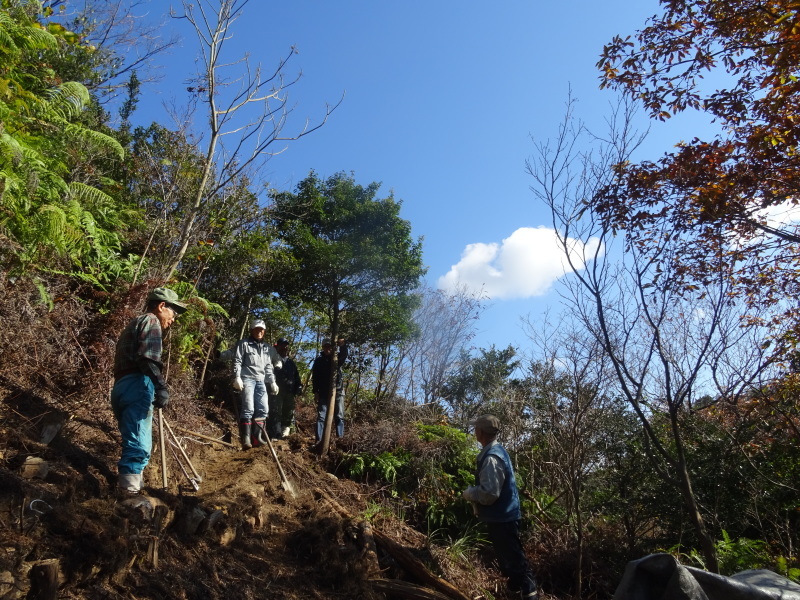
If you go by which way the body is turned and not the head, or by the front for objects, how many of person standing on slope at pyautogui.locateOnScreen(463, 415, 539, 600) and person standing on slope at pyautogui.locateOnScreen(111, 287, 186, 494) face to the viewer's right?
1

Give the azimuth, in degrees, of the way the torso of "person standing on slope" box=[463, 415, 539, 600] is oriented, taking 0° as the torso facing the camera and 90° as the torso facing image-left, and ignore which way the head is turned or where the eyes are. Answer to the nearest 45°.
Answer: approximately 90°

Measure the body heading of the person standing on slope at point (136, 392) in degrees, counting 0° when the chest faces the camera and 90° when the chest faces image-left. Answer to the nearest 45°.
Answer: approximately 270°

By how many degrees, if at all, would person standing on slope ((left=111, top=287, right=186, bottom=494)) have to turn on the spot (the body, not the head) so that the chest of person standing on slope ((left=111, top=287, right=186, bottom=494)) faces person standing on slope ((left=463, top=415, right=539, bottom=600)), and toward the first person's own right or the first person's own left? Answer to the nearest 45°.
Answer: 0° — they already face them

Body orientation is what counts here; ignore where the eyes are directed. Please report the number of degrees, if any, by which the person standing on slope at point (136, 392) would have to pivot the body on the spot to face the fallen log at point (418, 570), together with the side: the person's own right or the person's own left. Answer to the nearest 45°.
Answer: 0° — they already face it

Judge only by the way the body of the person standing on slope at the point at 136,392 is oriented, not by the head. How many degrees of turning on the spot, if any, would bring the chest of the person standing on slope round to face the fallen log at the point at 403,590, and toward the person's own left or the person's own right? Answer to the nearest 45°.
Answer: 0° — they already face it

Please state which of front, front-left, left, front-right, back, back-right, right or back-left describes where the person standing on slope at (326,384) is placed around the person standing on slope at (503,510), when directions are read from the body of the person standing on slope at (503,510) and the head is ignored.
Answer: front-right

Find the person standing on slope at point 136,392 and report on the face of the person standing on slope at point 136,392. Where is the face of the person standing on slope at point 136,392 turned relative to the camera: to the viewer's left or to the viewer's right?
to the viewer's right

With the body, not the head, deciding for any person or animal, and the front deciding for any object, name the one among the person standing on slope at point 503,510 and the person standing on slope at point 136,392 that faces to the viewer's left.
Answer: the person standing on slope at point 503,510

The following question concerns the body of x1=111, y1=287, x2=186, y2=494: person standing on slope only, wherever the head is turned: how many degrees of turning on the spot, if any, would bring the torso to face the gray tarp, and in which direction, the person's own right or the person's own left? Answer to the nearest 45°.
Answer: approximately 45° to the person's own right

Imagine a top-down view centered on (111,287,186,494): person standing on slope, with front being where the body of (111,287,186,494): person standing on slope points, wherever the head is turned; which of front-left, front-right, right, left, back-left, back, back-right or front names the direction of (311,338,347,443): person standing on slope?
front-left

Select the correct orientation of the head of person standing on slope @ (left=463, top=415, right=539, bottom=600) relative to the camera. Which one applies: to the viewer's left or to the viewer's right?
to the viewer's left
